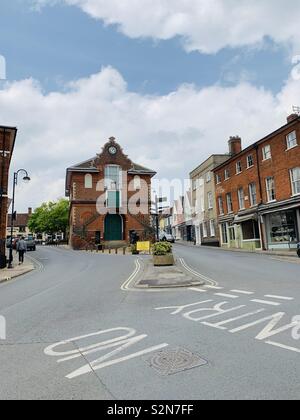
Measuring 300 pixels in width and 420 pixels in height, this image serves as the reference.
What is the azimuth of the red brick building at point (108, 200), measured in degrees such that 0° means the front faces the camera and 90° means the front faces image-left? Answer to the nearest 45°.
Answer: approximately 0°

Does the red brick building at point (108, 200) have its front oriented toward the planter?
yes

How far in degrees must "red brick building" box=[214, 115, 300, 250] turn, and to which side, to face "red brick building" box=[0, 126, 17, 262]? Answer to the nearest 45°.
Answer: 0° — it already faces it

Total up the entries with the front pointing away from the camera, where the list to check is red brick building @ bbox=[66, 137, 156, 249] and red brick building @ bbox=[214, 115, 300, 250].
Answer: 0

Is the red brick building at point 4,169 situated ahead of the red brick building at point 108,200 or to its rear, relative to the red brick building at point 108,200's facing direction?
ahead

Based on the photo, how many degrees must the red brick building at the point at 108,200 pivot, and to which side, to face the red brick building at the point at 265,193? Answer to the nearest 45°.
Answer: approximately 45° to its left

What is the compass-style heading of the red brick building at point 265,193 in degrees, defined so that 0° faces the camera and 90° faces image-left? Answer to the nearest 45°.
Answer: approximately 45°

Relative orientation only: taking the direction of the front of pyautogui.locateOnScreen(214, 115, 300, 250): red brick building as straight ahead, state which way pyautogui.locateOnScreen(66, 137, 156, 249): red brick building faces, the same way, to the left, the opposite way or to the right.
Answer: to the left

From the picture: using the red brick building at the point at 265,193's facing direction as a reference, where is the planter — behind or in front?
in front

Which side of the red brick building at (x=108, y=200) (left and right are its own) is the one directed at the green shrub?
front

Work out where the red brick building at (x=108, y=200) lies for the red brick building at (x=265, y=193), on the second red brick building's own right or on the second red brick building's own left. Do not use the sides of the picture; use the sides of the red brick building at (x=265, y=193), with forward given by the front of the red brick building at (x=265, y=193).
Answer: on the second red brick building's own right
